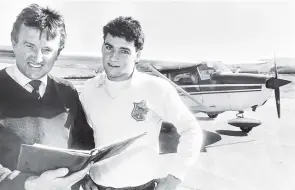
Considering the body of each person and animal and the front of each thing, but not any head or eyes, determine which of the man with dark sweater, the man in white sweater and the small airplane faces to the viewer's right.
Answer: the small airplane

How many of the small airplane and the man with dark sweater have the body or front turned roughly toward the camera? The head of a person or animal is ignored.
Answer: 1

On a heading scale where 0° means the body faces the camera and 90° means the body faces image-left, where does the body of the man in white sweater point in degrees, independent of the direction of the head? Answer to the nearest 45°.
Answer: approximately 45°

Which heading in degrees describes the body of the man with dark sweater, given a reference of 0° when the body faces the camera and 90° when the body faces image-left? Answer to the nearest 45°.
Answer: approximately 0°

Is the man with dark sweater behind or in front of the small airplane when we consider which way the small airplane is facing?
behind

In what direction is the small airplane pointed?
to the viewer's right

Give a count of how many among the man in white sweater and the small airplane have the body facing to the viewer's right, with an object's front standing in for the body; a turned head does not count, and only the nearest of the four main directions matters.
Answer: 1

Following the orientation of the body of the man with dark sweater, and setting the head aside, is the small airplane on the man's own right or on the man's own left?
on the man's own left
